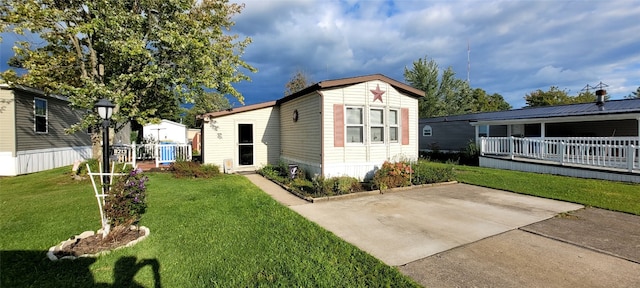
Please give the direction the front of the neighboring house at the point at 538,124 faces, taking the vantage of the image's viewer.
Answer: facing the viewer and to the left of the viewer

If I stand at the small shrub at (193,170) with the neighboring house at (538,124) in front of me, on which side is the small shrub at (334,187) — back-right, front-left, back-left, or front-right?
front-right

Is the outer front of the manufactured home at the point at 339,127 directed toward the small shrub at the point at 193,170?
no

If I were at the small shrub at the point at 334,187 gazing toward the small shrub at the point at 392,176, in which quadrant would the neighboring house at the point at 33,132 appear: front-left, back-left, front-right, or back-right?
back-left

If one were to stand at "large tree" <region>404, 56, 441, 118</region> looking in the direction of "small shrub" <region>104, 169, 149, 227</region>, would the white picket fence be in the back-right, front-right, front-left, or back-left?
front-right

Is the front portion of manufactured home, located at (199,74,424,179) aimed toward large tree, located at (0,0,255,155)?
no

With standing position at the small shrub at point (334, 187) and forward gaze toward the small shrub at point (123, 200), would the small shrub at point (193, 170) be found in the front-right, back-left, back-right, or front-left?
front-right

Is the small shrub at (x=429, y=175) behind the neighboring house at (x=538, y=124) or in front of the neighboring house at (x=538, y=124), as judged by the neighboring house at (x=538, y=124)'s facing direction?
in front

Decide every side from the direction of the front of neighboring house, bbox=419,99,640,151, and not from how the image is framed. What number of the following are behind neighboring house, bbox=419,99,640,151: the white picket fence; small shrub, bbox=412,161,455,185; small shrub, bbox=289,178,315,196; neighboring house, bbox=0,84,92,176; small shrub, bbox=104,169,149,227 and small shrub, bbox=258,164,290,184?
0

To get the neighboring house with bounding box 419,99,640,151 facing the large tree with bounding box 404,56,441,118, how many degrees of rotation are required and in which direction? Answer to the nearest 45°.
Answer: approximately 90° to its right

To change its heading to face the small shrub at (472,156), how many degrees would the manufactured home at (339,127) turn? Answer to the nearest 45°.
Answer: approximately 90° to its left

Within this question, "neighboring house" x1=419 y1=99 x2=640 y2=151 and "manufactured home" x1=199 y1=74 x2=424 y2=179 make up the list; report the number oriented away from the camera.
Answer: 0

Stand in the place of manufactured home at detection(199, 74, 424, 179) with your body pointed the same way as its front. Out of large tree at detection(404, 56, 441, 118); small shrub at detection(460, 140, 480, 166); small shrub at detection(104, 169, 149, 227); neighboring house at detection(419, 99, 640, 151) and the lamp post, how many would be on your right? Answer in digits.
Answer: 2

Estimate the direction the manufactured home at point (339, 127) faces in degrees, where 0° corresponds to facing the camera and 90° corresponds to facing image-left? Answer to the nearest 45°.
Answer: approximately 315°

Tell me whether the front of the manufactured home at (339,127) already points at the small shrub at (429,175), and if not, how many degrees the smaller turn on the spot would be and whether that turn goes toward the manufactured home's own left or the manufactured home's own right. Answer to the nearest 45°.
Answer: approximately 45° to the manufactured home's own left
